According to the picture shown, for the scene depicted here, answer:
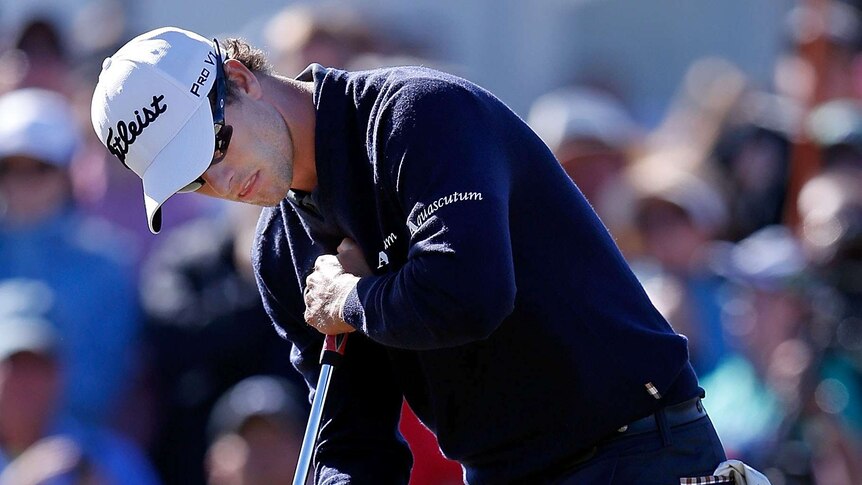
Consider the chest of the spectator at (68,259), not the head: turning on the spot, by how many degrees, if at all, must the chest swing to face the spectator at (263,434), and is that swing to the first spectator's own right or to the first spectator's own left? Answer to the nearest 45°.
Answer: approximately 45° to the first spectator's own left

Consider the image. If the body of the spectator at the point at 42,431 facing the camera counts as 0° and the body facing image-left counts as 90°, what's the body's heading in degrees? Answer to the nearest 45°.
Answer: approximately 0°

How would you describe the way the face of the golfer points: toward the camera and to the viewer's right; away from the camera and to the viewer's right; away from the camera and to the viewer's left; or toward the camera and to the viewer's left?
toward the camera and to the viewer's left

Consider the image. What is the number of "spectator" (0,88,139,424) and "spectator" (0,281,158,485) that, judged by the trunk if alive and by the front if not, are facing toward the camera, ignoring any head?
2

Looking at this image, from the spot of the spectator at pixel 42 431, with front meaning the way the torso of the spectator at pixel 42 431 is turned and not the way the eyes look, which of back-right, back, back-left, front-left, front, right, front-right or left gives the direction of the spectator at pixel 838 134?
left
